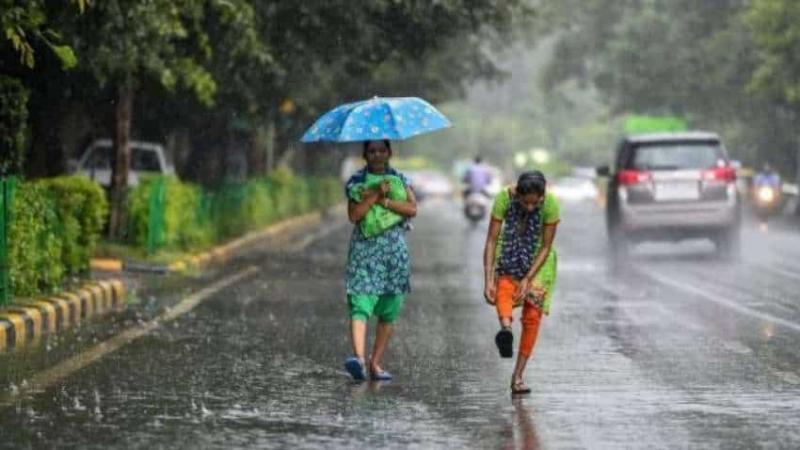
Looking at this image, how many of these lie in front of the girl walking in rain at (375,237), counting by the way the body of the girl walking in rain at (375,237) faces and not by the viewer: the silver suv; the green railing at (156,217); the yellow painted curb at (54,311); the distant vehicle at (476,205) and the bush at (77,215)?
0

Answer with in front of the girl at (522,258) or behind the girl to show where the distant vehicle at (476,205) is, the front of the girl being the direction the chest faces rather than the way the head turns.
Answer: behind

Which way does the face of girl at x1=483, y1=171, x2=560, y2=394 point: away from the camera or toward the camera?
toward the camera

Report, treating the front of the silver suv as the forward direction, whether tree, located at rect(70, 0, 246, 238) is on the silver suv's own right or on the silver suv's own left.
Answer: on the silver suv's own left

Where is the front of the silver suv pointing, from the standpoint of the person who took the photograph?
facing away from the viewer

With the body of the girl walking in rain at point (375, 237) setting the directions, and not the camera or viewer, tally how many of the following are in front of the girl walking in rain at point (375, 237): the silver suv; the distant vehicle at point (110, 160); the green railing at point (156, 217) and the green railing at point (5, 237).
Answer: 0

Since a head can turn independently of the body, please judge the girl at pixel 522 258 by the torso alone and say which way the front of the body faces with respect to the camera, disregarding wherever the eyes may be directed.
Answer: toward the camera

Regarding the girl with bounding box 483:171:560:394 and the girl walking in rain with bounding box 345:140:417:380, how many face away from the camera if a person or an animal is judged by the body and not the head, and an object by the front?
0

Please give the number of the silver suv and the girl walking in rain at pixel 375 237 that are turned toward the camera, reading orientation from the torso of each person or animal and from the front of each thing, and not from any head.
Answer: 1

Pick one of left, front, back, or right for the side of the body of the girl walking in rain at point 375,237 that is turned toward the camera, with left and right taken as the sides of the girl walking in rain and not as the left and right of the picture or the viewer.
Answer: front

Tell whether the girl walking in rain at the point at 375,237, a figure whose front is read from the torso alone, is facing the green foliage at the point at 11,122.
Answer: no

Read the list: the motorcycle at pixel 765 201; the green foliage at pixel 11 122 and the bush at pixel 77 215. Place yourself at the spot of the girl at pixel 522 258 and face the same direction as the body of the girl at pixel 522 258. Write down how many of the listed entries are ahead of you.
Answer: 0

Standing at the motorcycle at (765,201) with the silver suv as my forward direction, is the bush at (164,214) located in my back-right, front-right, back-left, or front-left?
front-right

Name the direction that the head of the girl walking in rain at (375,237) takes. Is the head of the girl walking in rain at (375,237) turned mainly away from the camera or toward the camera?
toward the camera

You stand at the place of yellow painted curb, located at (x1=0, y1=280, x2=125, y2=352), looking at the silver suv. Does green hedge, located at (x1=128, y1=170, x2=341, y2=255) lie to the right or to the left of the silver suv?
left

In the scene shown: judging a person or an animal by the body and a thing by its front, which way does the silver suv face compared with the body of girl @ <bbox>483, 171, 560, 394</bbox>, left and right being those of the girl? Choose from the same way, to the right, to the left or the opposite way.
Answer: the opposite way
